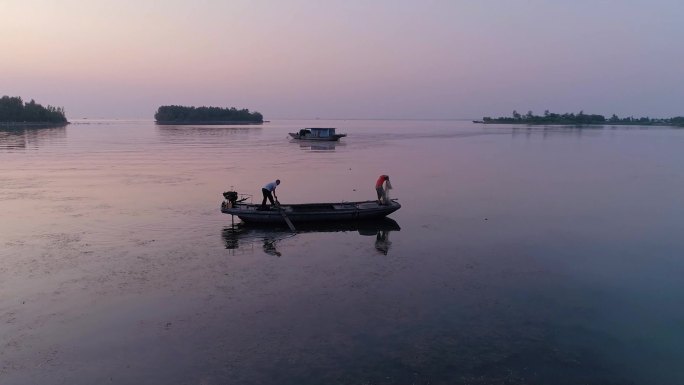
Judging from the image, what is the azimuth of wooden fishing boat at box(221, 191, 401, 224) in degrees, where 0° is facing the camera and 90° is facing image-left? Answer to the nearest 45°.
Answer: approximately 270°
